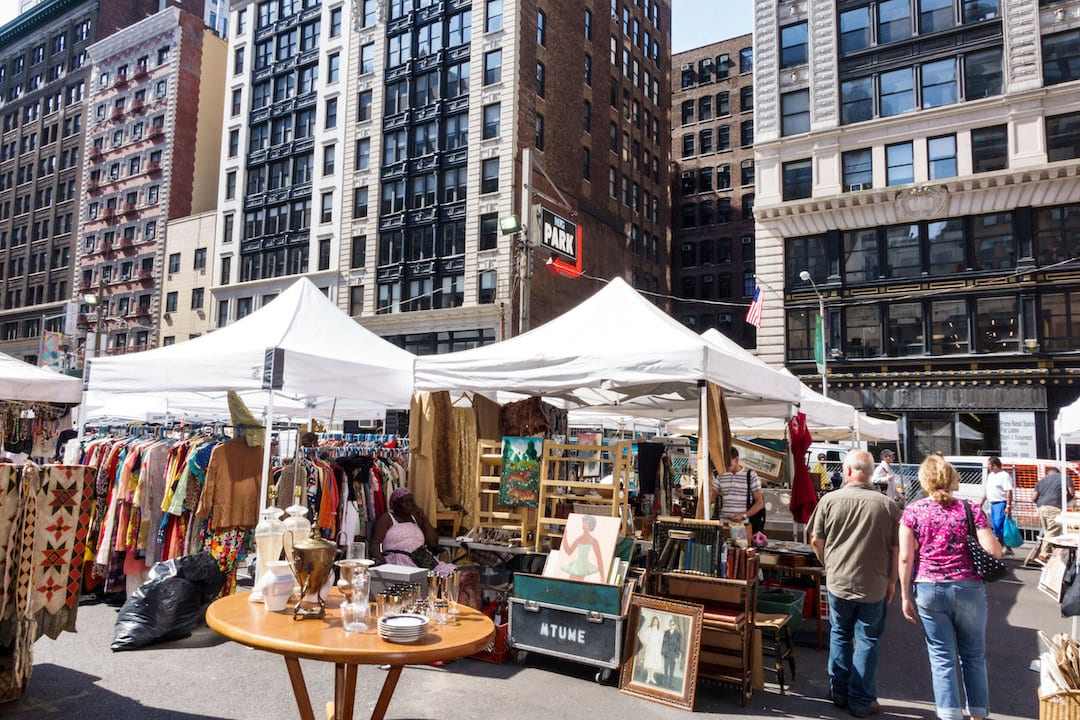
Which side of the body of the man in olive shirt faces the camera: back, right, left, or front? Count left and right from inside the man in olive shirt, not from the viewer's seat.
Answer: back

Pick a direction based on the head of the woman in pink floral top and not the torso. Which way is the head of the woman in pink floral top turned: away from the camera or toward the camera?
away from the camera

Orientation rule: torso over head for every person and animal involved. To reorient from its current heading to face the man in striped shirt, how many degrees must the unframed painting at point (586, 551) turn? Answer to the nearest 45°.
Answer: approximately 135° to its left

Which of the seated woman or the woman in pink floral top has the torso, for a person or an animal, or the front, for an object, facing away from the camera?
the woman in pink floral top

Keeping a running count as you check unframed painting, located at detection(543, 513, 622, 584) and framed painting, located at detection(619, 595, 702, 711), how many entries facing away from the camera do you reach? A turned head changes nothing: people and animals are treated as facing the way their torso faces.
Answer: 0

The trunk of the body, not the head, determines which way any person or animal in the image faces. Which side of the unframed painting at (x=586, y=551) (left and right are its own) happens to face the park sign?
back

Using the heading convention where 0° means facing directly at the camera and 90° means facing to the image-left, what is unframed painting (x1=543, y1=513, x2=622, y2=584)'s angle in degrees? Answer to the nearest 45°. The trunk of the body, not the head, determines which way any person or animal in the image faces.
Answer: approximately 0°

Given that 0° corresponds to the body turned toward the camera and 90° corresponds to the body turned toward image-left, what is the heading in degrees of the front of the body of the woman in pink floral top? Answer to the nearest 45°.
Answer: approximately 180°

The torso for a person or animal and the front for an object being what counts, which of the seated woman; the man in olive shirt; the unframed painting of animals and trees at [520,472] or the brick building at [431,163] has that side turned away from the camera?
the man in olive shirt

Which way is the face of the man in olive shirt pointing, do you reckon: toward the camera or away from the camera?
away from the camera

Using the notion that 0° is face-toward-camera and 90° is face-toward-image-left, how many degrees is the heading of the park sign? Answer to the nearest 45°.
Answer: approximately 315°
